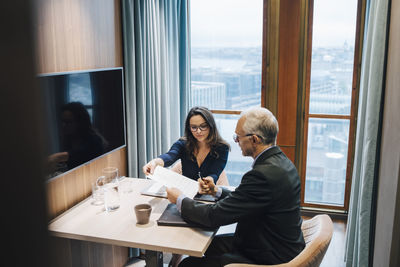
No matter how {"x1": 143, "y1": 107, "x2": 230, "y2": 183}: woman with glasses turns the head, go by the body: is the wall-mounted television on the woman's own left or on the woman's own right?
on the woman's own right

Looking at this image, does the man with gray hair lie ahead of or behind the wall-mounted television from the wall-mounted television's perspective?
ahead

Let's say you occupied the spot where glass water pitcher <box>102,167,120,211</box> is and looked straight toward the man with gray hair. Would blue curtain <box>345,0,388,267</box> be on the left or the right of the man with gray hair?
left

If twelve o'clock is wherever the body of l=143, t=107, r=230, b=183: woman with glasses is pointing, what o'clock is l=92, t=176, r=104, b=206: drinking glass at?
The drinking glass is roughly at 2 o'clock from the woman with glasses.

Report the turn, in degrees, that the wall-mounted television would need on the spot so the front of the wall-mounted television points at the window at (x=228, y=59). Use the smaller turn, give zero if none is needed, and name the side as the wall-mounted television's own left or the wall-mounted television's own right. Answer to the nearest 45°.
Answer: approximately 90° to the wall-mounted television's own left

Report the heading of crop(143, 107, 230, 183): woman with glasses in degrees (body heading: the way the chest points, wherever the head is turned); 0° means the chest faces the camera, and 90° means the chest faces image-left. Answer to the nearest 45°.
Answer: approximately 0°

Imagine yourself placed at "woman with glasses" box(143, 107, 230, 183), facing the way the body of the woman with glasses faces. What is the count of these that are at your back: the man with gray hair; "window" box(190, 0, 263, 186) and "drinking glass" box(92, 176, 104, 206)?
1

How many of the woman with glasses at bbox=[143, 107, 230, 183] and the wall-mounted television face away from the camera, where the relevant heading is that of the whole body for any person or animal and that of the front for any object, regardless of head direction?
0

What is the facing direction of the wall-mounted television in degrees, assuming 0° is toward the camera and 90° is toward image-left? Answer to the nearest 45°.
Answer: approximately 315°

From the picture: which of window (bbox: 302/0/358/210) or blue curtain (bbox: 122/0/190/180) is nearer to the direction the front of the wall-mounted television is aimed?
the window
